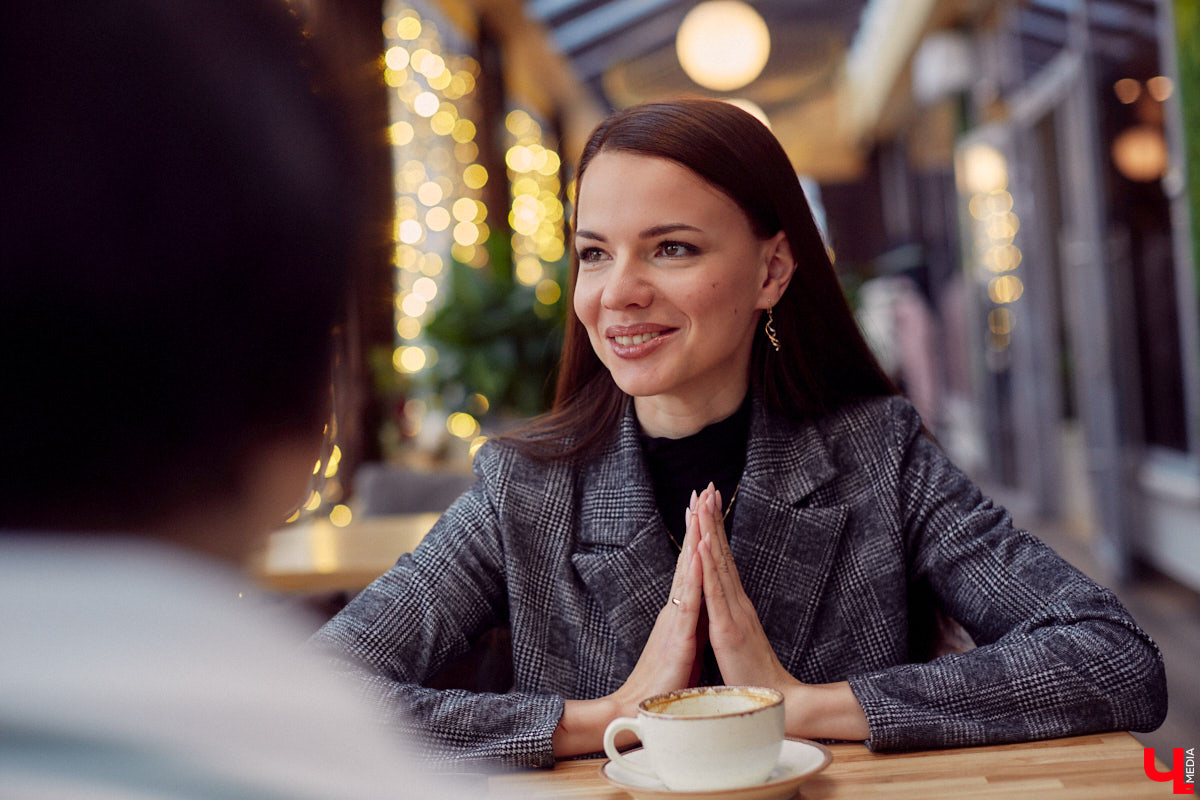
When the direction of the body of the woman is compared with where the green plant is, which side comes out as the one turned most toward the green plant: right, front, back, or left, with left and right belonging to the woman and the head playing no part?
back

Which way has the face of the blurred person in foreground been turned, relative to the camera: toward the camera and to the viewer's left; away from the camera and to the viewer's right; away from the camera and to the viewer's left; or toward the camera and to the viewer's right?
away from the camera and to the viewer's right

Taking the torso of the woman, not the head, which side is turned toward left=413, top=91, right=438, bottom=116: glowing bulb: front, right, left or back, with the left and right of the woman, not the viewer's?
back

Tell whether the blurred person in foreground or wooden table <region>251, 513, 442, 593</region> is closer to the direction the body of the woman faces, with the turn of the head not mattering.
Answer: the blurred person in foreground

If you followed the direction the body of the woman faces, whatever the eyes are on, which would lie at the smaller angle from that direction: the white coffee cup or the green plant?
the white coffee cup

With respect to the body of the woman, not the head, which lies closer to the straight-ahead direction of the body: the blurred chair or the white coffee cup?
the white coffee cup

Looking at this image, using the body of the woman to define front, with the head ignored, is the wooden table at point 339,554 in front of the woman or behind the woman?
behind

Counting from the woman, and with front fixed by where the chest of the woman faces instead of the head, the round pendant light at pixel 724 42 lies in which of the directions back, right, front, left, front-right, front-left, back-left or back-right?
back

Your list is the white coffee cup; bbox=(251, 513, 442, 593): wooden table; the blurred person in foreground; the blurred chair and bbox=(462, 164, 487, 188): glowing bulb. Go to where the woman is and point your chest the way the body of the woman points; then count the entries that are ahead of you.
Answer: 2

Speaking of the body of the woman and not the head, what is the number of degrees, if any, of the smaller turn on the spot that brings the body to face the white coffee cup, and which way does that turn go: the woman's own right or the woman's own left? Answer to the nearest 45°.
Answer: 0° — they already face it

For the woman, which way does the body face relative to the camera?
toward the camera

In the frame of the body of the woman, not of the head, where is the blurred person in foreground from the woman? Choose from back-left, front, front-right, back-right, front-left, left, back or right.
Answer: front
